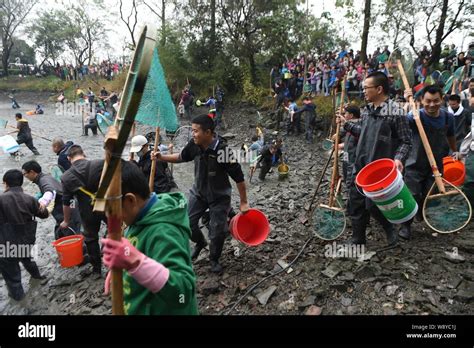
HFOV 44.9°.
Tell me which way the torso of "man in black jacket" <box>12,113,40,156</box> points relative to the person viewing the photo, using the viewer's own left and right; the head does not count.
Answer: facing to the left of the viewer

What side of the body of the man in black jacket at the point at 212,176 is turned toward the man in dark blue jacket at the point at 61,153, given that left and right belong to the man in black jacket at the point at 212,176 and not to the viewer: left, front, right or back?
right

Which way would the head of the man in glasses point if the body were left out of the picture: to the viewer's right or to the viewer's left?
to the viewer's left

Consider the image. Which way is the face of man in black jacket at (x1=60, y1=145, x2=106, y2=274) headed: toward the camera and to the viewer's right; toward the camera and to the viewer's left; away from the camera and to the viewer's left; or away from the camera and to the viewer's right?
away from the camera and to the viewer's left
